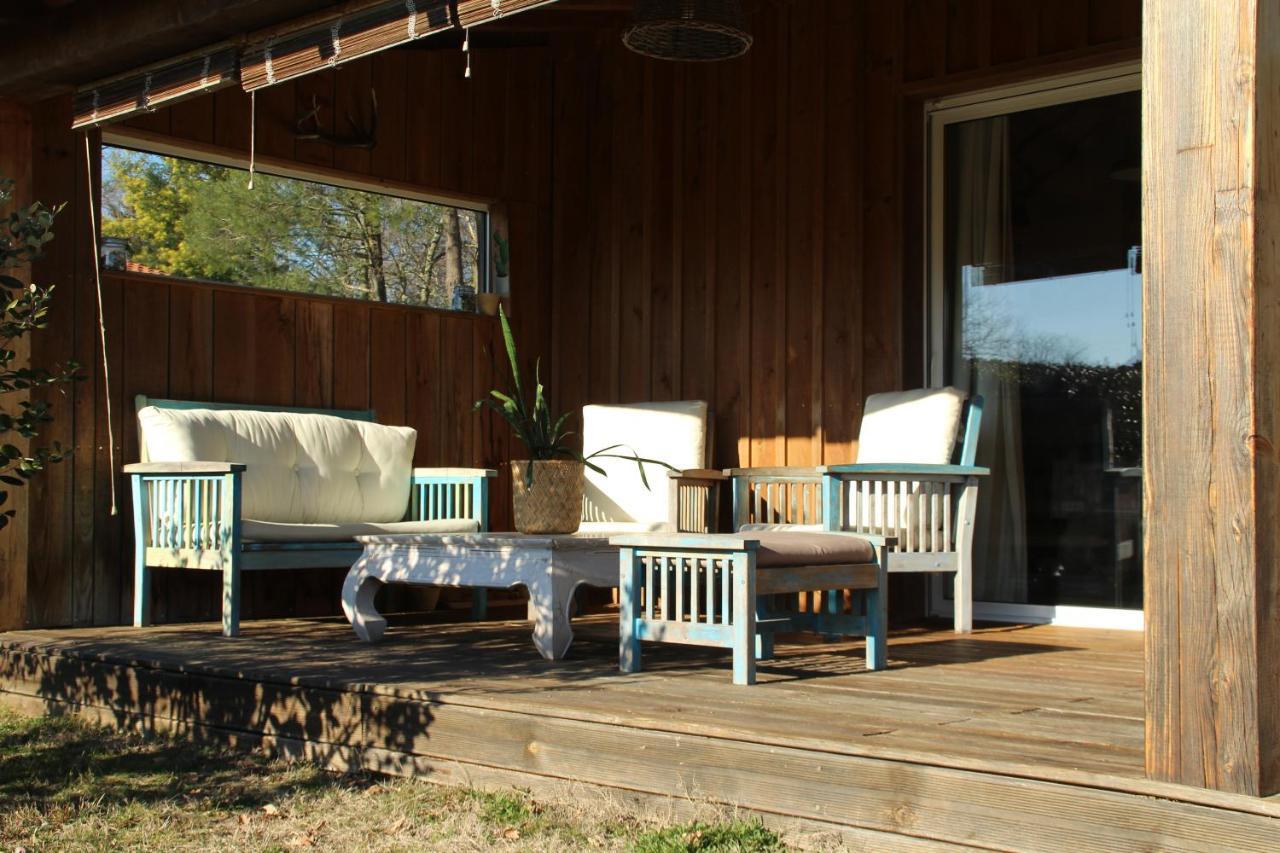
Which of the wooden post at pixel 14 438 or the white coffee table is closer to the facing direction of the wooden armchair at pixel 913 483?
the white coffee table

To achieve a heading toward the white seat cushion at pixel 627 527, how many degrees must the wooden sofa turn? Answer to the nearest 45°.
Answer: approximately 45° to its left

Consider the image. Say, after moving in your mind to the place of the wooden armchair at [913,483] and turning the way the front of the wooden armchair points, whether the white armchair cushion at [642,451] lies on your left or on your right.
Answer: on your right

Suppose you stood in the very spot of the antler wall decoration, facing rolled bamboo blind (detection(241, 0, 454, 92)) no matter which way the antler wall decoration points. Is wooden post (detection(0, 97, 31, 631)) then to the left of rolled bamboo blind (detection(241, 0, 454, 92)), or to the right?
right

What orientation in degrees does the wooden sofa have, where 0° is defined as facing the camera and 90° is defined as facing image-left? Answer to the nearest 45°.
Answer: approximately 315°

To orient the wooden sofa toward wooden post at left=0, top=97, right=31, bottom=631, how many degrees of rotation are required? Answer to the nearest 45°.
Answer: approximately 135° to its right
